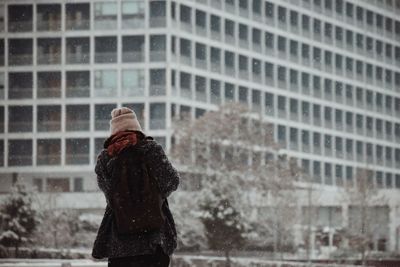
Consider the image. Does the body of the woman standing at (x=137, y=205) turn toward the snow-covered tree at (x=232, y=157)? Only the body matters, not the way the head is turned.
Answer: yes

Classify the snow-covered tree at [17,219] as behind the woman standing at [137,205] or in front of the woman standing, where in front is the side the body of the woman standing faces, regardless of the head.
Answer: in front

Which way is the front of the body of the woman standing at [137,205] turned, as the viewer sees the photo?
away from the camera

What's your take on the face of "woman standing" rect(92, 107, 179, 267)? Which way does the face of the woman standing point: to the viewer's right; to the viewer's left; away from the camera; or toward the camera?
away from the camera
